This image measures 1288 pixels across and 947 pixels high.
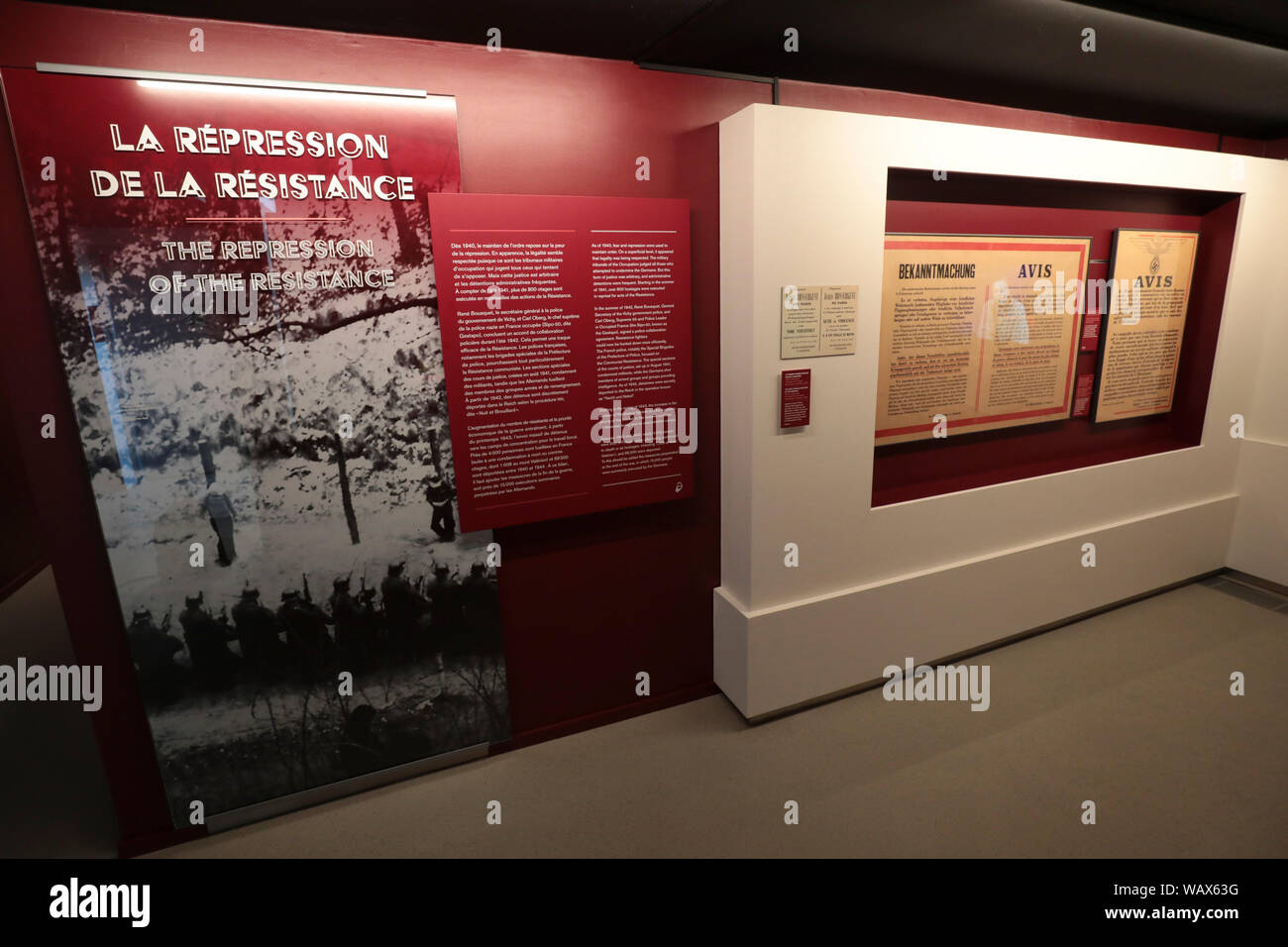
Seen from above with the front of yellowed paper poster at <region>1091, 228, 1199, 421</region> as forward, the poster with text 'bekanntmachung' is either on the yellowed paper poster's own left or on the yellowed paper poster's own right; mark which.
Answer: on the yellowed paper poster's own right

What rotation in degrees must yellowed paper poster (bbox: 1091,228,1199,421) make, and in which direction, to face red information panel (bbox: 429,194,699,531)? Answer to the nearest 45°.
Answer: approximately 90° to its right

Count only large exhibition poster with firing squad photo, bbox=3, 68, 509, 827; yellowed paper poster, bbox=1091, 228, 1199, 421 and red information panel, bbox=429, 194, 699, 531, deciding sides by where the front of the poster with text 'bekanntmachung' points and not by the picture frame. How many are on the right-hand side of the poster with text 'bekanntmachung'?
2

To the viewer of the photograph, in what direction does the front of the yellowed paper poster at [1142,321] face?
facing the viewer and to the right of the viewer

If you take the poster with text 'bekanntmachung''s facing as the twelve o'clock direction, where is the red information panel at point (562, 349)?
The red information panel is roughly at 3 o'clock from the poster with text 'bekanntmachung'.

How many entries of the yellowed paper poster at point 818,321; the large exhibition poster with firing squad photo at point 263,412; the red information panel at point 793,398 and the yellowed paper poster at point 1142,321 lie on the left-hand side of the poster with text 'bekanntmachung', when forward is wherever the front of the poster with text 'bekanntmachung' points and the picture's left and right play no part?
1

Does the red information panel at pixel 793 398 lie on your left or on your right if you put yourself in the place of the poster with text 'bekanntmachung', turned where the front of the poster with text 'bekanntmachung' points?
on your right

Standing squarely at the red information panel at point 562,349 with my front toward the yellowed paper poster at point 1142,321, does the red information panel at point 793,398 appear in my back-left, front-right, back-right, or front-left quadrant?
front-right

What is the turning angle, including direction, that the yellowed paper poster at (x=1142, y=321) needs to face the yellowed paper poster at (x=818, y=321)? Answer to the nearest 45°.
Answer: approximately 90° to its right

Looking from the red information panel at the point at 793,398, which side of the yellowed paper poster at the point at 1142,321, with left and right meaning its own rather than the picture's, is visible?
right

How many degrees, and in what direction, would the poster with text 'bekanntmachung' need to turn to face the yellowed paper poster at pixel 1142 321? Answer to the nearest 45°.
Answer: approximately 90° to its left

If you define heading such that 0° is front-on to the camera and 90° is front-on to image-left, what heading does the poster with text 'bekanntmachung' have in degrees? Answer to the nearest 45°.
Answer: approximately 315°

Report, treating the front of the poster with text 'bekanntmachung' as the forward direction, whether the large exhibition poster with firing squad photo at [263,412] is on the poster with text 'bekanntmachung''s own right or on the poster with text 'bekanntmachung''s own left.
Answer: on the poster with text 'bekanntmachung''s own right

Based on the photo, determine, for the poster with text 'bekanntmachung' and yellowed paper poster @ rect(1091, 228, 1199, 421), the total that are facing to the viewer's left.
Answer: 0

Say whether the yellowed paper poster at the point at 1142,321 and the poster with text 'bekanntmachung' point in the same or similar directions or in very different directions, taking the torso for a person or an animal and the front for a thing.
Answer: same or similar directions
